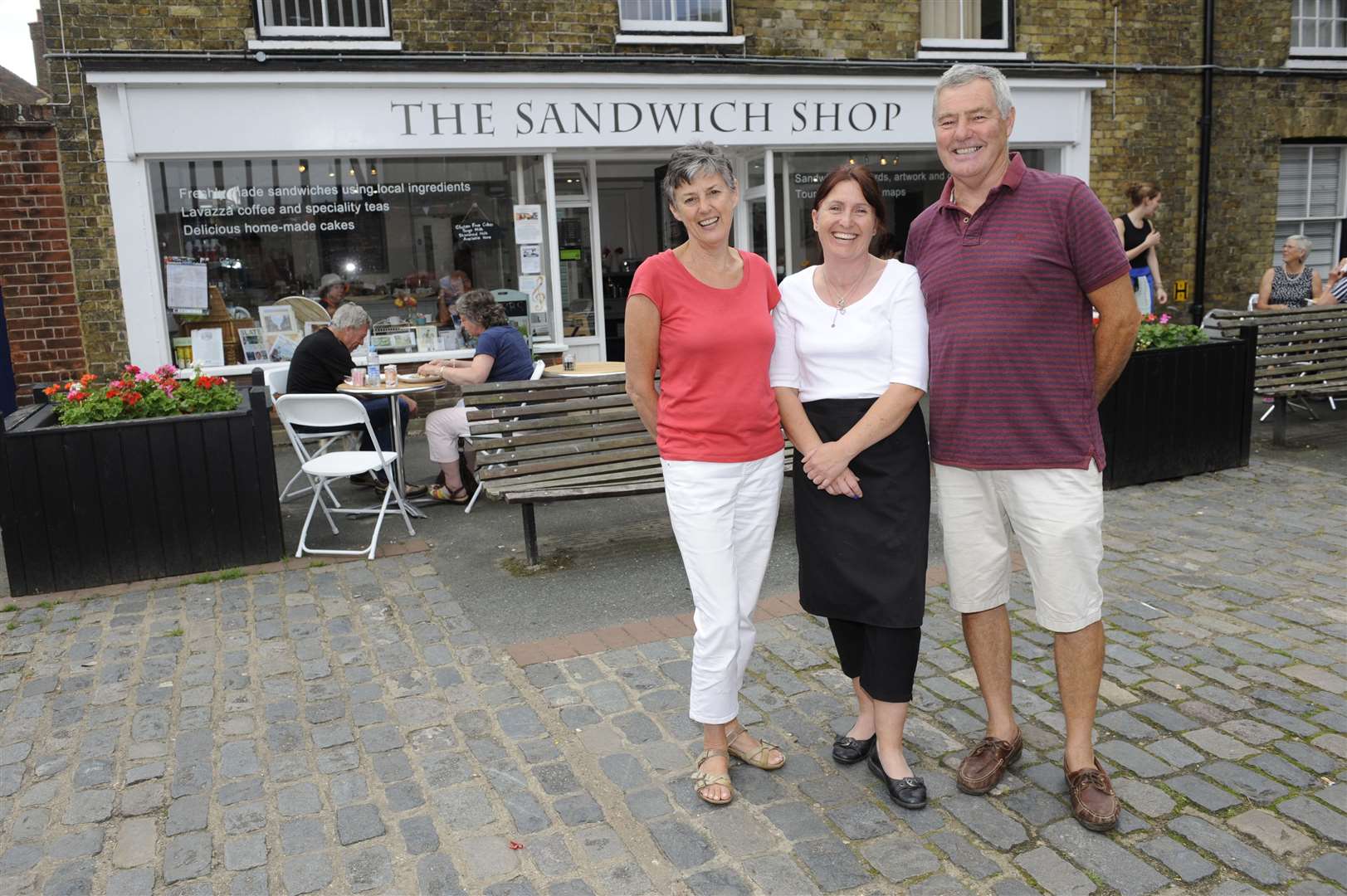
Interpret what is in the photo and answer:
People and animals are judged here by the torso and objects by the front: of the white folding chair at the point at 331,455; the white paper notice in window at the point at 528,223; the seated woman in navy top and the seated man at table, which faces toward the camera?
the white paper notice in window

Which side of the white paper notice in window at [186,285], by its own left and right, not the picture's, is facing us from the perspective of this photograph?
front

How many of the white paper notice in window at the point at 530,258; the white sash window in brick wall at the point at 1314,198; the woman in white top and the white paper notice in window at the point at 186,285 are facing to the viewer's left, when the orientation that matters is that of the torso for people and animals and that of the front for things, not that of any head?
0

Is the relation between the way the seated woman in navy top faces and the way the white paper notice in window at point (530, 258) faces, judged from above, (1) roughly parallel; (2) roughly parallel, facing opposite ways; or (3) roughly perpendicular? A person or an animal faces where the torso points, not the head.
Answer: roughly perpendicular

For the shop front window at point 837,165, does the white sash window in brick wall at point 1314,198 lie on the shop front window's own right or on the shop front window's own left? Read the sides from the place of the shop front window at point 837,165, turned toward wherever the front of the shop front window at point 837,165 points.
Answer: on the shop front window's own left

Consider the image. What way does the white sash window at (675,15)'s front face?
toward the camera

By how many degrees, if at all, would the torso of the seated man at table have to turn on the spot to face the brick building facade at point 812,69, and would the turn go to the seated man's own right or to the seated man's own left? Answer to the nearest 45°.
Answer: approximately 45° to the seated man's own left

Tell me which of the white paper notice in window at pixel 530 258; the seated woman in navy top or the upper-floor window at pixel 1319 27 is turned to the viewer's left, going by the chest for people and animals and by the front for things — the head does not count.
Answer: the seated woman in navy top

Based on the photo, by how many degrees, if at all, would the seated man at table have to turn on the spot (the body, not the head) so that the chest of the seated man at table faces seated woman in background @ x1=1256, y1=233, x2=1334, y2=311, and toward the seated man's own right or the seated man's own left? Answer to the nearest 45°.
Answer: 0° — they already face them

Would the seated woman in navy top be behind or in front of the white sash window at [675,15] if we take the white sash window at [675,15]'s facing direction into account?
in front

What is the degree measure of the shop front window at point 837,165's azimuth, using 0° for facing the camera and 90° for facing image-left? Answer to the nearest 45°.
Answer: approximately 0°

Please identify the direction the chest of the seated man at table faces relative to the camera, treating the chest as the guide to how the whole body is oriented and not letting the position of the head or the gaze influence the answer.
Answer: to the viewer's right

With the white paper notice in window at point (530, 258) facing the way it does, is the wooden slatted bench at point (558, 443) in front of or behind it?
in front

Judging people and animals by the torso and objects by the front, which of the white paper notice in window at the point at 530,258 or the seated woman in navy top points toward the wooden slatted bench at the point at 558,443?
the white paper notice in window

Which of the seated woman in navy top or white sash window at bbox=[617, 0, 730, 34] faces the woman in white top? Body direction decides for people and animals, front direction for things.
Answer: the white sash window
